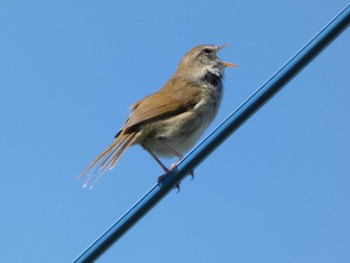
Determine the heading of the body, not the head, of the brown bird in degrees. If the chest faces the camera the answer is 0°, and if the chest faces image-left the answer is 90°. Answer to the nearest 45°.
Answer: approximately 270°
